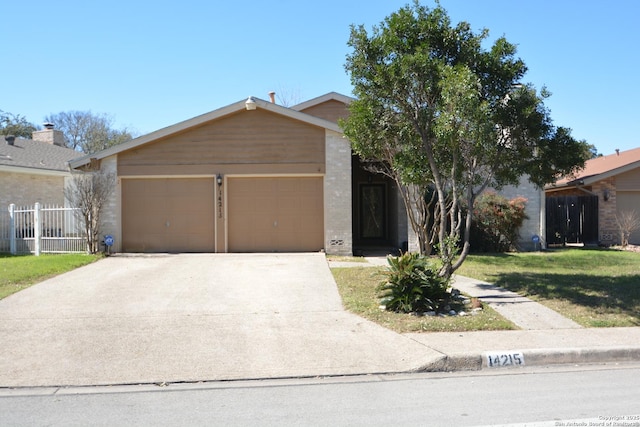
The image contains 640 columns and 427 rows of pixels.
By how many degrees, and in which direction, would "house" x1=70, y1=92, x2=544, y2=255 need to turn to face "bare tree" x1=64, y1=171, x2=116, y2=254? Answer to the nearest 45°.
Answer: approximately 90° to its right

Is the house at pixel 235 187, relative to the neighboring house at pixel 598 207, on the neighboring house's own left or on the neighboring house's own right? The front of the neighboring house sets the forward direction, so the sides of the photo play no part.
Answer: on the neighboring house's own right

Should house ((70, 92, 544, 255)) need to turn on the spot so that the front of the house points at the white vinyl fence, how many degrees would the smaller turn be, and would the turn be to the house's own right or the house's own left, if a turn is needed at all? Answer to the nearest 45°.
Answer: approximately 90° to the house's own right

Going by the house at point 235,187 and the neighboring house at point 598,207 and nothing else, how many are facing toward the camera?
2

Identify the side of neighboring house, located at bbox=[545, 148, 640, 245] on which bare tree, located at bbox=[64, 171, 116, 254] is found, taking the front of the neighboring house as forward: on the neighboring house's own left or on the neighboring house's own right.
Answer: on the neighboring house's own right

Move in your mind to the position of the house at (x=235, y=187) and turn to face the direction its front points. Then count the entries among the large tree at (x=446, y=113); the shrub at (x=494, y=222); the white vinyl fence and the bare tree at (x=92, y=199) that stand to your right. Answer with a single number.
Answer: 2

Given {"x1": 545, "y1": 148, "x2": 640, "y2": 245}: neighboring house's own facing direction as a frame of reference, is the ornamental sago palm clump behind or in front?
in front

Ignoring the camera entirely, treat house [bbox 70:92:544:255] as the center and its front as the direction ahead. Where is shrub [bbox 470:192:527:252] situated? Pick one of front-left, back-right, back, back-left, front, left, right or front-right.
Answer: left

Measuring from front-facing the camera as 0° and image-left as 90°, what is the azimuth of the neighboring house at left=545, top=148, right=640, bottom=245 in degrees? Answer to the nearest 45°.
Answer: approximately 0°

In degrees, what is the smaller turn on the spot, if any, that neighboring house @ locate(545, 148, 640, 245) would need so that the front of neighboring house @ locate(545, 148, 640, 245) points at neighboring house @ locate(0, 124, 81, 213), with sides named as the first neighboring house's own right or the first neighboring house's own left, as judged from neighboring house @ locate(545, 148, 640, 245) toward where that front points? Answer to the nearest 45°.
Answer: approximately 90° to the first neighboring house's own right

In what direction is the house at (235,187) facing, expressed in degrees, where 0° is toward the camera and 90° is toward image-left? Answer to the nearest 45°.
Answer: approximately 0°

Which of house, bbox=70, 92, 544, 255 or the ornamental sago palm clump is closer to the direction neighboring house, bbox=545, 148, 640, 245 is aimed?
the ornamental sago palm clump
